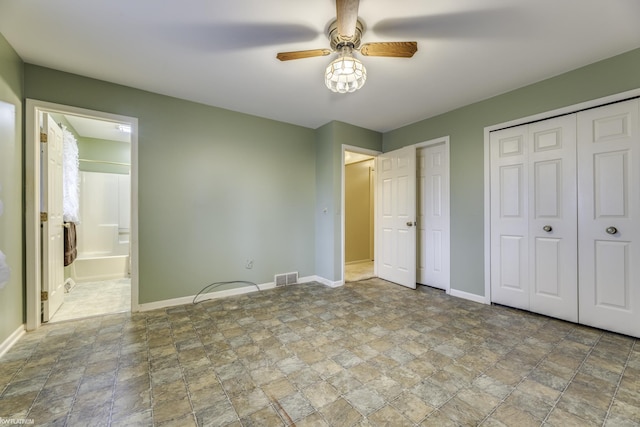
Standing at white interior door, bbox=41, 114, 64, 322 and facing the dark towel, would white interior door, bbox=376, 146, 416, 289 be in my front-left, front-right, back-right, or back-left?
back-right

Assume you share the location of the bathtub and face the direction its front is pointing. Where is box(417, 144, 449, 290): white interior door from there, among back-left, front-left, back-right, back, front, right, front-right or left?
front-left

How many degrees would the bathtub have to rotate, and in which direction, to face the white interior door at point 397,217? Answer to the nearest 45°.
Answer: approximately 45° to its left

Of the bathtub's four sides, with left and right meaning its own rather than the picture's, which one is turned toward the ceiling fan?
front

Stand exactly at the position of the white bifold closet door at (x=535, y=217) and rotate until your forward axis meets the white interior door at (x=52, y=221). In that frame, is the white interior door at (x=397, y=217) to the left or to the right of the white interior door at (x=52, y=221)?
right

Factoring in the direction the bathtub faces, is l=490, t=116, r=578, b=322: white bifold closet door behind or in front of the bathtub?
in front

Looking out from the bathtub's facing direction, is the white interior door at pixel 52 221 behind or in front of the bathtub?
in front

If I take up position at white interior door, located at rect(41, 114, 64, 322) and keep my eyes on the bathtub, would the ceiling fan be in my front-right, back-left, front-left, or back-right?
back-right

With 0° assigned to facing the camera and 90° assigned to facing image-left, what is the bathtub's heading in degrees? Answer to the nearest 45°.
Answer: approximately 0°
